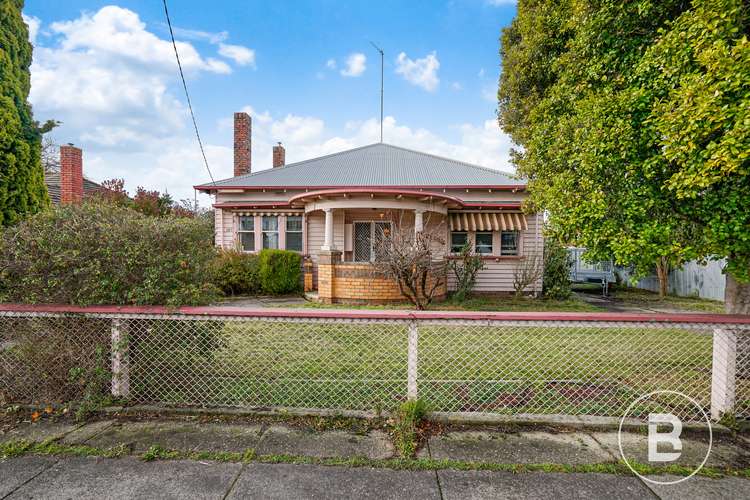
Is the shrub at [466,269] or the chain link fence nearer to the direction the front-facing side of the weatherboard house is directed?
the chain link fence

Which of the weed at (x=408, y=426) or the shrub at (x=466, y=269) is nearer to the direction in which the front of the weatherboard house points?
the weed

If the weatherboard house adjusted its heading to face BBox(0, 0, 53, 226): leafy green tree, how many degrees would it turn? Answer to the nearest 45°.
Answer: approximately 45° to its right

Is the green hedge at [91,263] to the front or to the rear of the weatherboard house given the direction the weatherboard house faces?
to the front

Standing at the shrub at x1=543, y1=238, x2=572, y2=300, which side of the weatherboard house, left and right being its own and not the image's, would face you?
left

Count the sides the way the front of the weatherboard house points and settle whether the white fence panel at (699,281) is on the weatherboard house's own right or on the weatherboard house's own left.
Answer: on the weatherboard house's own left

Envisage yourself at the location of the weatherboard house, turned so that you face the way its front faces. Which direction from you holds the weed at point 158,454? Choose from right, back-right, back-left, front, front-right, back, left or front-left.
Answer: front

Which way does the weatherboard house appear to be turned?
toward the camera

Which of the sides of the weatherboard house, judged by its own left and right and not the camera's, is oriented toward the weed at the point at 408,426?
front
